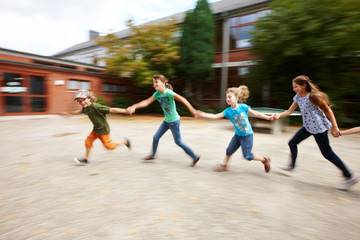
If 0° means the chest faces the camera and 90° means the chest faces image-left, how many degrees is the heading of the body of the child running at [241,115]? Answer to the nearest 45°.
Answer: approximately 45°

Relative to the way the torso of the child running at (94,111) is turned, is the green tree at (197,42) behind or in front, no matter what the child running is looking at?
behind

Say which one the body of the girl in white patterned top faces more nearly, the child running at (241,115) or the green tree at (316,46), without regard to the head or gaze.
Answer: the child running

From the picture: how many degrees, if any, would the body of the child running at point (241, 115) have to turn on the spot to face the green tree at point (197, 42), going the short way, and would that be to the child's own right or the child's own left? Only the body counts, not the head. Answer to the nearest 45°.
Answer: approximately 135° to the child's own right

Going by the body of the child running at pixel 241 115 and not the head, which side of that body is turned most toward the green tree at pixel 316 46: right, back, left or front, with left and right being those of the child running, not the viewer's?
back

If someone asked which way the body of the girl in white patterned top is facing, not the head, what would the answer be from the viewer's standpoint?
to the viewer's left
